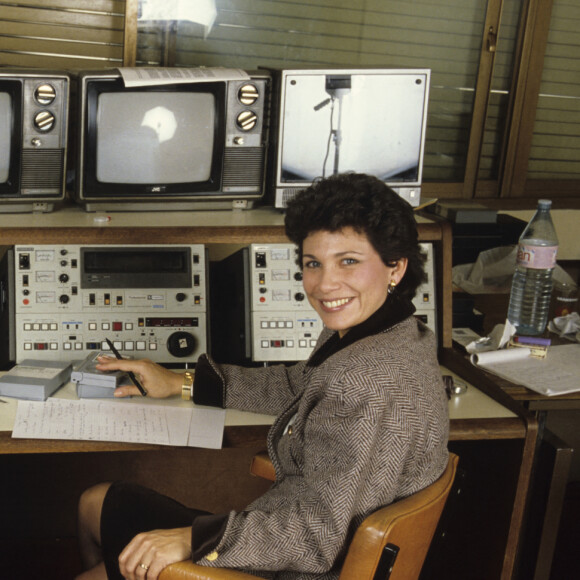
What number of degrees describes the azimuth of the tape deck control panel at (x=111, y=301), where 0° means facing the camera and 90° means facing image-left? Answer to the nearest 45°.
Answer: approximately 0°

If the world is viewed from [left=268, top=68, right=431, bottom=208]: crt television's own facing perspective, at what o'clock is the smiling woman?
The smiling woman is roughly at 12 o'clock from the crt television.

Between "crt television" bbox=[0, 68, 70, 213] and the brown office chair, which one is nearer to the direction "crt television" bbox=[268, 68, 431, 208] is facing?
the brown office chair

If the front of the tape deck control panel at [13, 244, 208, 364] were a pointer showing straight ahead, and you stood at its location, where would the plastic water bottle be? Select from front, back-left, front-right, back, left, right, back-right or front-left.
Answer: left

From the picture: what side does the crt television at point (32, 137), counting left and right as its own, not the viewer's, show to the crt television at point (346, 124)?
left

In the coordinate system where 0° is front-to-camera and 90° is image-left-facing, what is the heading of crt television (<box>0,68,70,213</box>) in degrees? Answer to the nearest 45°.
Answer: approximately 0°

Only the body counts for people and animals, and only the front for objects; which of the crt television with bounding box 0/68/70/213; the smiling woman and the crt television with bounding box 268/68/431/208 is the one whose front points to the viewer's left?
the smiling woman

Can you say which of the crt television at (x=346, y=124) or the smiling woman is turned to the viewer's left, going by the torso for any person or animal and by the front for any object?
the smiling woman

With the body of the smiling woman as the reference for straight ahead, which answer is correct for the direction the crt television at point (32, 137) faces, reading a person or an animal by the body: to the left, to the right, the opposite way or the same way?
to the left

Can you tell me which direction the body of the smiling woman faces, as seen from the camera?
to the viewer's left
